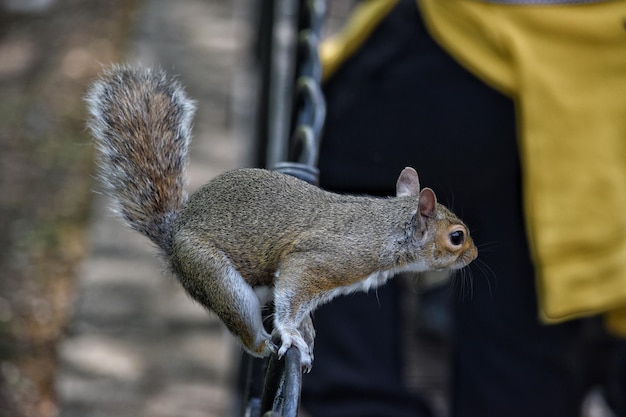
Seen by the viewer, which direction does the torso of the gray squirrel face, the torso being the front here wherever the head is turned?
to the viewer's right
